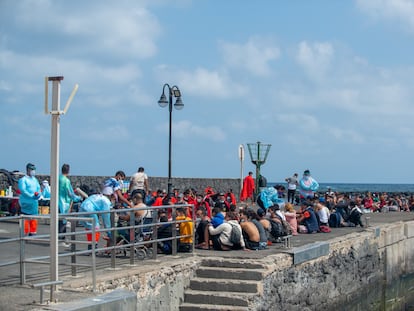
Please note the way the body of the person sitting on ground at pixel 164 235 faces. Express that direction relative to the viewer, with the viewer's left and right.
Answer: facing away from the viewer

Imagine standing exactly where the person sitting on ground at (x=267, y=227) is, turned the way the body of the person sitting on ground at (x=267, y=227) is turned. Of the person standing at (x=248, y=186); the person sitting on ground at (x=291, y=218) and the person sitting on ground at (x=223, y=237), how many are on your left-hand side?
1

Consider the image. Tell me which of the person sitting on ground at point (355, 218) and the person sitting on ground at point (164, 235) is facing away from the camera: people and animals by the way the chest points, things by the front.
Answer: the person sitting on ground at point (164, 235)
